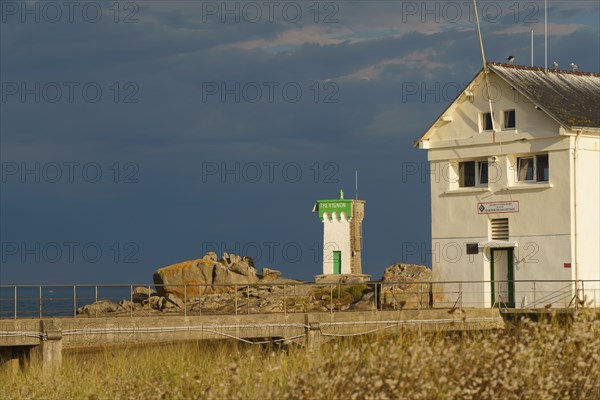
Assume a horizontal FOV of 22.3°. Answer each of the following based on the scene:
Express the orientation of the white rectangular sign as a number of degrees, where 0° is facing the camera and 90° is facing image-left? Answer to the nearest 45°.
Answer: approximately 0°

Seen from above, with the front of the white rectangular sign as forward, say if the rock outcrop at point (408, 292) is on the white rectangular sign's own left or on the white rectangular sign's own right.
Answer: on the white rectangular sign's own right
